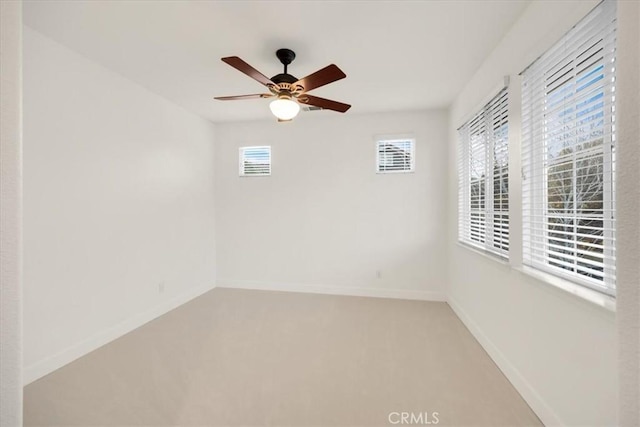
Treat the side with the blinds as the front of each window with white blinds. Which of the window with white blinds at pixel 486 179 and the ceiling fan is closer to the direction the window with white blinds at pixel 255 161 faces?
the ceiling fan

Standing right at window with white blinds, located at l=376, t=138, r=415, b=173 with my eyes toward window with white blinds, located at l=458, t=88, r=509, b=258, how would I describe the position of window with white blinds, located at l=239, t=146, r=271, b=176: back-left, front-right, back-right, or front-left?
back-right

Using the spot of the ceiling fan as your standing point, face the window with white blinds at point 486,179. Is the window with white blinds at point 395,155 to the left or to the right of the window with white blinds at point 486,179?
left

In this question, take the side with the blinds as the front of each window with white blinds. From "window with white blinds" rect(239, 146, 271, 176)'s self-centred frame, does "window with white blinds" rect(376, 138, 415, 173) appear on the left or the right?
on its left

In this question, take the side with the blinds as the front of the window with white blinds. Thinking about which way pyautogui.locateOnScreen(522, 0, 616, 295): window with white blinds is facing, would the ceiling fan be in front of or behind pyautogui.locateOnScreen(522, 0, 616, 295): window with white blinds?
in front

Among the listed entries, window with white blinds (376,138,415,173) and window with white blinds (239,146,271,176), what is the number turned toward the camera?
2

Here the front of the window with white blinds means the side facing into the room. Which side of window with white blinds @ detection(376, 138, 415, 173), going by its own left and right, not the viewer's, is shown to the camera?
front

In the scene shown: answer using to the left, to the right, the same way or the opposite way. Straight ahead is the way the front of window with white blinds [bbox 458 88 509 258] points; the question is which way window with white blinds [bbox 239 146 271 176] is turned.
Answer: to the left

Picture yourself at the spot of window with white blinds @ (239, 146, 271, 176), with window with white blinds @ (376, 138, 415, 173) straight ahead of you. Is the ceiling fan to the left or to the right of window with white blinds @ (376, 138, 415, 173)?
right

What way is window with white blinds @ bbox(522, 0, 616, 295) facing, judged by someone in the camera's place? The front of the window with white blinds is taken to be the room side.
facing the viewer and to the left of the viewer

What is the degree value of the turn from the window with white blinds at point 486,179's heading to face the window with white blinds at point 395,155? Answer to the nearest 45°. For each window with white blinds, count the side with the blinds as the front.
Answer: approximately 90° to its right

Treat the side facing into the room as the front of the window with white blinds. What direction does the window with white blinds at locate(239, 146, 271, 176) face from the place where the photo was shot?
facing the viewer

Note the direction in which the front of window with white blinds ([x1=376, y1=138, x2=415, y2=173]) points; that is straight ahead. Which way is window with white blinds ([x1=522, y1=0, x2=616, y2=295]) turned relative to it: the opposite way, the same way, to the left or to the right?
to the right
